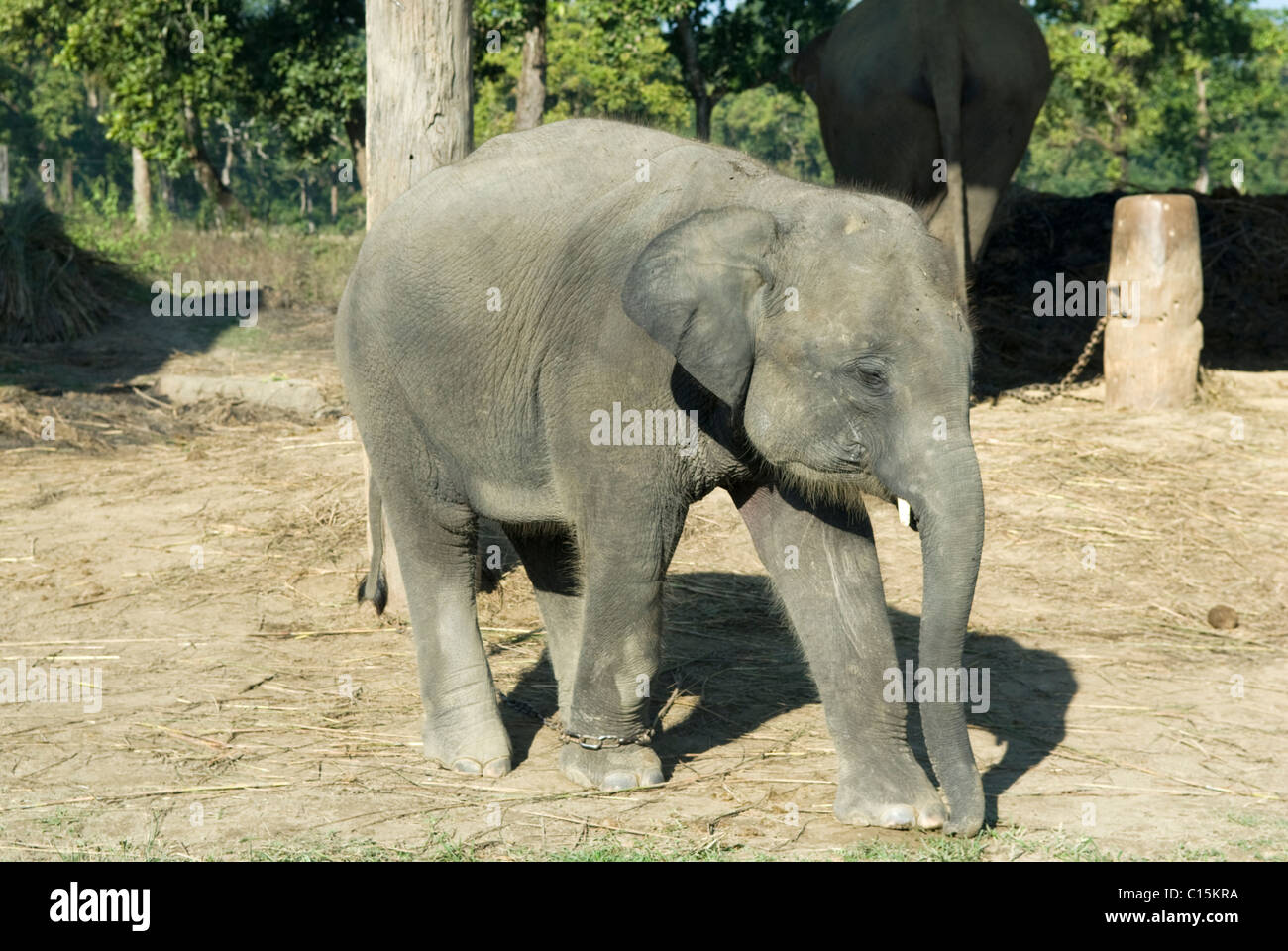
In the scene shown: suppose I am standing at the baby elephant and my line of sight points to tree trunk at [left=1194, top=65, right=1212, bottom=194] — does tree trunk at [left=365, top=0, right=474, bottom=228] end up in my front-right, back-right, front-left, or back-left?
front-left

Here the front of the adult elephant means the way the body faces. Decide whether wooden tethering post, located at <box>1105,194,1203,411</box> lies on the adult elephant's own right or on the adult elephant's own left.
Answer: on the adult elephant's own right

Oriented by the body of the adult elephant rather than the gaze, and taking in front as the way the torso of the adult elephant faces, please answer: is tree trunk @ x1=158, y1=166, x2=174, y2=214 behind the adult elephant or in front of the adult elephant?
in front

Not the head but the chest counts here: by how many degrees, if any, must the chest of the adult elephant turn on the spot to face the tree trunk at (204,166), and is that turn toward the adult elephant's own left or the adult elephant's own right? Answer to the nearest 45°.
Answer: approximately 45° to the adult elephant's own left

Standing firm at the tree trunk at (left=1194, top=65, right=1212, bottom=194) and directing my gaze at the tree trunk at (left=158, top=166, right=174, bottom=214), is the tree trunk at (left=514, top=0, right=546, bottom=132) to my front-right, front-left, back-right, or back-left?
front-left

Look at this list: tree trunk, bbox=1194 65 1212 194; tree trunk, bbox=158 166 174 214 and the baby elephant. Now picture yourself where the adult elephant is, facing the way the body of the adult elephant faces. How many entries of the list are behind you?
1

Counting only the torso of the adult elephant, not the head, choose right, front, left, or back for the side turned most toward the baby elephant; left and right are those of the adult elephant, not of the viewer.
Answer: back

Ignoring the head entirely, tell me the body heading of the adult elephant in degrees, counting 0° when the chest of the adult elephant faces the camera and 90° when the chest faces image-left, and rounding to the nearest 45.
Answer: approximately 180°

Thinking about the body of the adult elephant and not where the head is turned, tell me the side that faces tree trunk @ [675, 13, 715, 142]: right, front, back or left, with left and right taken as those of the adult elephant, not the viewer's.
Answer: front

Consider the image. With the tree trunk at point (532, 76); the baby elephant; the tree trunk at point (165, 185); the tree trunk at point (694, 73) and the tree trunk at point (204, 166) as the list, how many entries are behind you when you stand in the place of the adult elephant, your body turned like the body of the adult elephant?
1

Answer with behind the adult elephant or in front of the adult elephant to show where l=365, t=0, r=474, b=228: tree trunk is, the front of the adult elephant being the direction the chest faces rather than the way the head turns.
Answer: behind

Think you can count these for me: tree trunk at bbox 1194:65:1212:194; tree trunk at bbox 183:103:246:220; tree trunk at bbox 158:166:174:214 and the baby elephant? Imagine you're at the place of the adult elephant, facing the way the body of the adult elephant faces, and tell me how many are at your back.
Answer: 1
